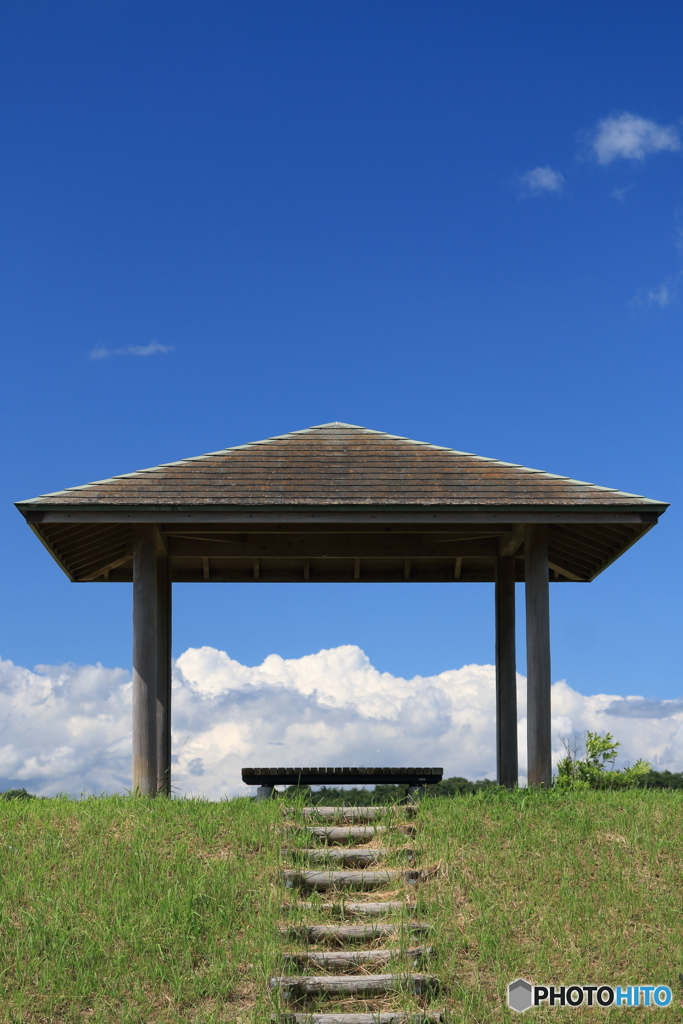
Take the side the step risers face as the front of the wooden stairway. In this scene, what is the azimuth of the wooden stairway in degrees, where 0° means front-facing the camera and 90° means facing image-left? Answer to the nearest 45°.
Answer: approximately 0°

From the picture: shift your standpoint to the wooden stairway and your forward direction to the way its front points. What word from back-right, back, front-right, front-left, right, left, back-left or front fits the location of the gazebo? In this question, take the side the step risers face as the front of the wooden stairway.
back

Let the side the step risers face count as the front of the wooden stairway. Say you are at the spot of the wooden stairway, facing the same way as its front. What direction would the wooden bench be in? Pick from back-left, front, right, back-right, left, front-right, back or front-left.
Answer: back
